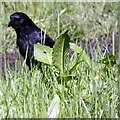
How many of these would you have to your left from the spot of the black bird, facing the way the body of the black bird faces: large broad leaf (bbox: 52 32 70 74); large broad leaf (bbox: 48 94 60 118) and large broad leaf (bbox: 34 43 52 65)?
3

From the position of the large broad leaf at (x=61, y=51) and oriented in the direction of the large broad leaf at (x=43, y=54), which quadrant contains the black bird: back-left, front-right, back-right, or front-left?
front-right

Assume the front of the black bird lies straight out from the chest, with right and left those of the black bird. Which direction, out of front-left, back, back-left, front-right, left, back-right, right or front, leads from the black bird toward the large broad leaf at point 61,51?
left

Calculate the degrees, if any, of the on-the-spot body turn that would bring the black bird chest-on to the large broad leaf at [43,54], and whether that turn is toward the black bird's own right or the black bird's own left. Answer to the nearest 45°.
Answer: approximately 90° to the black bird's own left

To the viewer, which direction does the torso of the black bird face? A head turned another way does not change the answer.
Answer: to the viewer's left

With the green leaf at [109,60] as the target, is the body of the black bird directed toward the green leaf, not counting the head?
no

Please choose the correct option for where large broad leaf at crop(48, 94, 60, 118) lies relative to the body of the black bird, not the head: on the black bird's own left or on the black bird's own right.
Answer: on the black bird's own left

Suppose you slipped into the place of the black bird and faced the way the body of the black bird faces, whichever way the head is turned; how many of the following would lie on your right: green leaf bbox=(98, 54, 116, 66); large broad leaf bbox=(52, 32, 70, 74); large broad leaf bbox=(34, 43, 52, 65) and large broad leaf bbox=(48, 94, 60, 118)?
0
